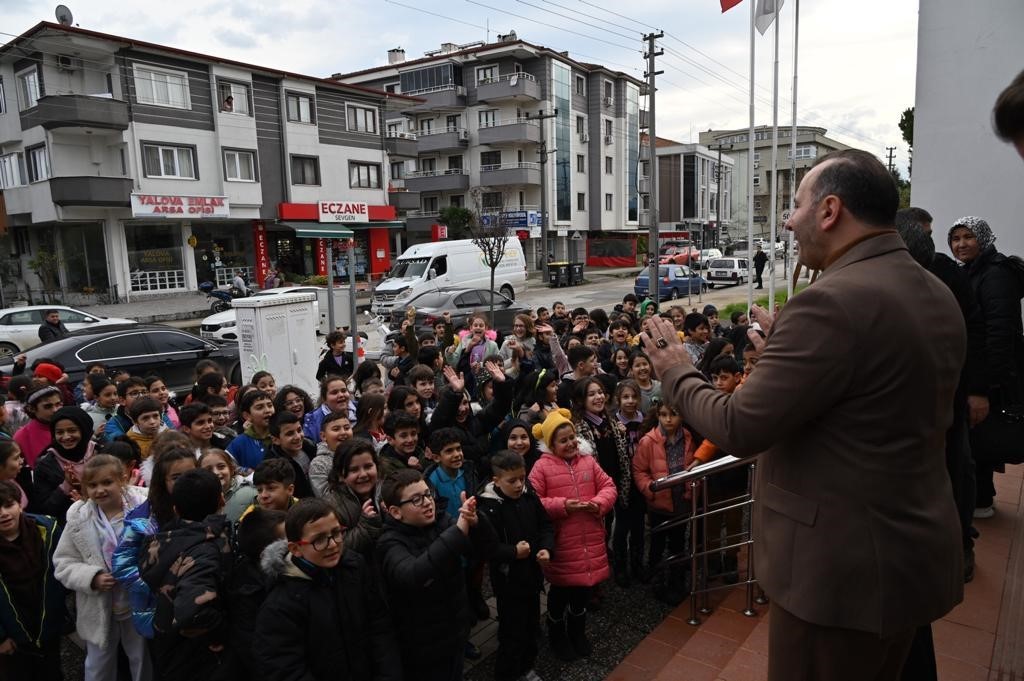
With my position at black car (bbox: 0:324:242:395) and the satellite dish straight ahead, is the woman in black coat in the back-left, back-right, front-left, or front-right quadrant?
back-right

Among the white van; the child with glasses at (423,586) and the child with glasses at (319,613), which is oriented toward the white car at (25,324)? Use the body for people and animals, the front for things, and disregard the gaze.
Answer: the white van

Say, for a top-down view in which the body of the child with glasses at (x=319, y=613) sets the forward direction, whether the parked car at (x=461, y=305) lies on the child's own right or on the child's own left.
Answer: on the child's own left

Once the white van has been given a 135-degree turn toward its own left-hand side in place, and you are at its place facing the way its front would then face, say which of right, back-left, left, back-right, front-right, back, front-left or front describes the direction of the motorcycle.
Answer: back

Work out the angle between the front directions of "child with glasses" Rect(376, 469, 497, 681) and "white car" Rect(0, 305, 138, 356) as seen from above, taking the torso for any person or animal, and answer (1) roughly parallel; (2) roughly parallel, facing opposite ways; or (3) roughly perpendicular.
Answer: roughly perpendicular

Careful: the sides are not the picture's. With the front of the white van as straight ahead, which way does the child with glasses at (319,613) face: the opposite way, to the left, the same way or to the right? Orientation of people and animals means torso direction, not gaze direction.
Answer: to the left

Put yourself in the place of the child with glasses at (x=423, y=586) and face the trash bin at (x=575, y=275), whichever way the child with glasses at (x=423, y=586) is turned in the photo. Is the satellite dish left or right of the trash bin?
left

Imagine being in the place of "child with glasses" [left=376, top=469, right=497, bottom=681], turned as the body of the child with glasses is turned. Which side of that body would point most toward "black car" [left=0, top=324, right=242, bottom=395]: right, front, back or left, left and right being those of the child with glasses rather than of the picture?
back

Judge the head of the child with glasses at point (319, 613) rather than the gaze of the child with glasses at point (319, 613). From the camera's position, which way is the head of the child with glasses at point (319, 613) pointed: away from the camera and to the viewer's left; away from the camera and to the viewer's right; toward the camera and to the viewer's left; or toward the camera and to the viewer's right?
toward the camera and to the viewer's right

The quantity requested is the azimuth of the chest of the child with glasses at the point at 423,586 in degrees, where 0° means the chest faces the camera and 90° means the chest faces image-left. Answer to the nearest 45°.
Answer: approximately 315°

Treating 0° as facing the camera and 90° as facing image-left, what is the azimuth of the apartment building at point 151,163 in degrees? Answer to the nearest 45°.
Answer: approximately 315°

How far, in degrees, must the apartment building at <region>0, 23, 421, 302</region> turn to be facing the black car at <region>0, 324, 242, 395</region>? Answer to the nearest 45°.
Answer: approximately 45° to its right

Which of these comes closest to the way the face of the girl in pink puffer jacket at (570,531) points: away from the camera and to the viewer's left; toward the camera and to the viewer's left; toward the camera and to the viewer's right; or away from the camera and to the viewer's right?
toward the camera and to the viewer's right
